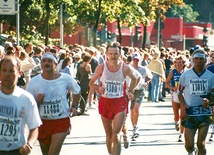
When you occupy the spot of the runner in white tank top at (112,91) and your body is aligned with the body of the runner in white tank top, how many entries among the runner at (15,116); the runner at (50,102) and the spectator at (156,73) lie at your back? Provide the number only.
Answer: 1

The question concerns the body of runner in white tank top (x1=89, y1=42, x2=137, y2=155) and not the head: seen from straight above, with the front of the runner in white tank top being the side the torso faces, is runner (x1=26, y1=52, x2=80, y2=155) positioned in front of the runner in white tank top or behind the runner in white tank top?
in front

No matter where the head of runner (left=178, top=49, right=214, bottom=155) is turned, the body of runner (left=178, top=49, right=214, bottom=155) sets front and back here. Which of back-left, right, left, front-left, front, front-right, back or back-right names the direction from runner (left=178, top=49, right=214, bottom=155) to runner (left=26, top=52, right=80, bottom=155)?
front-right

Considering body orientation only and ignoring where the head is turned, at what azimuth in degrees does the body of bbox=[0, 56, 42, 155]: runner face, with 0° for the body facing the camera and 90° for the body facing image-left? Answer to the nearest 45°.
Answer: approximately 0°

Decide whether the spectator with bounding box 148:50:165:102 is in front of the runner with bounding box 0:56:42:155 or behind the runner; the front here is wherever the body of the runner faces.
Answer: behind

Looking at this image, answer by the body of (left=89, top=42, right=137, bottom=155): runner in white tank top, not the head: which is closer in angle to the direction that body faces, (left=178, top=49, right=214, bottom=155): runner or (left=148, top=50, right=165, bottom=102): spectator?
the runner

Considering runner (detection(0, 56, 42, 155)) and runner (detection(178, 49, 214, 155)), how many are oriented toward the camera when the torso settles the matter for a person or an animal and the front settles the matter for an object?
2

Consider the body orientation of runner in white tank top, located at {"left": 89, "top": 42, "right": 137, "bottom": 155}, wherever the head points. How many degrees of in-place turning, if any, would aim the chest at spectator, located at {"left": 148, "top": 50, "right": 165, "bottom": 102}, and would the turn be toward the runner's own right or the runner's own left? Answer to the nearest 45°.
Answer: approximately 180°

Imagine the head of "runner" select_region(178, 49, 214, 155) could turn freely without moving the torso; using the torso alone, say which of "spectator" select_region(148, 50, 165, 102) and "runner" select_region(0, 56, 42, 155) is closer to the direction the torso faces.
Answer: the runner
